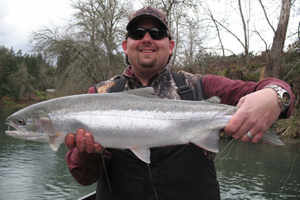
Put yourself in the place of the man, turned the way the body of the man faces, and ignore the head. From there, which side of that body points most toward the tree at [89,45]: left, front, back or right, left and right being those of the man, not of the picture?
back

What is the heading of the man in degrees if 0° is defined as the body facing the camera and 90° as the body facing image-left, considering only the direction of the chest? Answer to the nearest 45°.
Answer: approximately 0°

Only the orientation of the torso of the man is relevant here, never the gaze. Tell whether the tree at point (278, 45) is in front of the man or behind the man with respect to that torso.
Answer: behind

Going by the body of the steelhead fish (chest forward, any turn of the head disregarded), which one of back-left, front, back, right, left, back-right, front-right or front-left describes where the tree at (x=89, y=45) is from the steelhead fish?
right

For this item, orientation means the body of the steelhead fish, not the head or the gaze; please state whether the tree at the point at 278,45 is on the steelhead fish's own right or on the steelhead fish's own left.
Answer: on the steelhead fish's own right

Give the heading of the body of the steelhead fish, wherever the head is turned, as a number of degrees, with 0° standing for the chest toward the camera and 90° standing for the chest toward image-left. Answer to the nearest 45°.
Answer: approximately 90°

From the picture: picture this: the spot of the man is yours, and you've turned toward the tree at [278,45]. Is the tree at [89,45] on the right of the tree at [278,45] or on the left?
left
